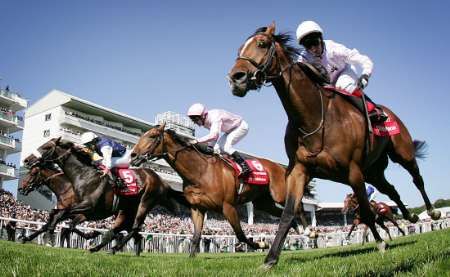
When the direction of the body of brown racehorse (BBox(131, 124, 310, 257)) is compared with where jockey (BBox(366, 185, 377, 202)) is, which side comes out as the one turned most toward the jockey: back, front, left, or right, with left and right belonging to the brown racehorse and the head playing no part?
back

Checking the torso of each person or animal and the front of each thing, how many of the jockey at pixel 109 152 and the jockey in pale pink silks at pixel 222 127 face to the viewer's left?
2

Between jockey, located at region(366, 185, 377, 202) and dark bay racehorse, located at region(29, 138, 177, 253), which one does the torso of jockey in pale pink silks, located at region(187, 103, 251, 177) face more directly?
the dark bay racehorse

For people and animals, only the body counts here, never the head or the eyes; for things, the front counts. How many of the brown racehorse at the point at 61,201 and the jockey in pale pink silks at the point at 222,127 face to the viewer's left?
2

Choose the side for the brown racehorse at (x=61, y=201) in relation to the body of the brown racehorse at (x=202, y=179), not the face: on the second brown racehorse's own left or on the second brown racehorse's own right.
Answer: on the second brown racehorse's own right

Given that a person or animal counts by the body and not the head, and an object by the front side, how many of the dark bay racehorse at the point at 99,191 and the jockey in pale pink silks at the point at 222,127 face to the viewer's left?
2

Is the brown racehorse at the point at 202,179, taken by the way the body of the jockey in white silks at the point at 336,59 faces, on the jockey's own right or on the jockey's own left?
on the jockey's own right

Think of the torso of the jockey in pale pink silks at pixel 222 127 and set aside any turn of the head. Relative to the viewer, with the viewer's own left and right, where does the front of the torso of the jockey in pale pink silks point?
facing to the left of the viewer

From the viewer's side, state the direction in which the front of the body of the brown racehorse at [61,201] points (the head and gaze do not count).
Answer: to the viewer's left

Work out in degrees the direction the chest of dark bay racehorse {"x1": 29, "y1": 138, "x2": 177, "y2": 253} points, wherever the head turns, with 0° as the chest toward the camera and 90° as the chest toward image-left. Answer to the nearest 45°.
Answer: approximately 90°
